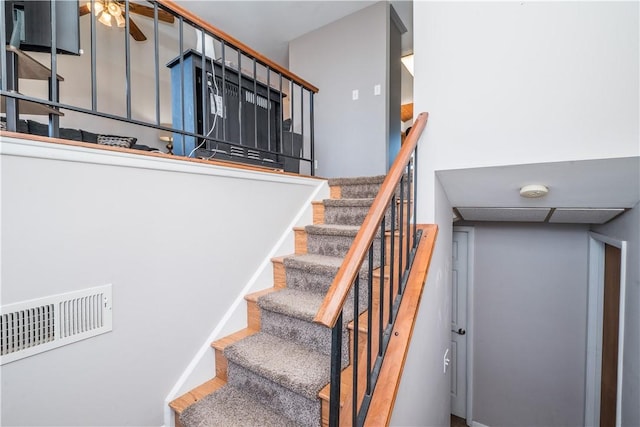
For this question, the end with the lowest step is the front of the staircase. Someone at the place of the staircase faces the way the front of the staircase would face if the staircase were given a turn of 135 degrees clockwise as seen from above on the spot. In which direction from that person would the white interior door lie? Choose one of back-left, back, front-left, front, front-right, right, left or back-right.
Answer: front-right

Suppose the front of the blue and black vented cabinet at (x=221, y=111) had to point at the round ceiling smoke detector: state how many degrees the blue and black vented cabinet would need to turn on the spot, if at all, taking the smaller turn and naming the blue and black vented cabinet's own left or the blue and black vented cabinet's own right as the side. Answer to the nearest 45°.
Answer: approximately 180°

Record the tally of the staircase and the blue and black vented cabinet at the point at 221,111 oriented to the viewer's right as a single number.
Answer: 0

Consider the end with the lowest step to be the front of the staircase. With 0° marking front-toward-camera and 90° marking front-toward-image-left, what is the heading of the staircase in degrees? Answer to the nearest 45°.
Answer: approximately 45°

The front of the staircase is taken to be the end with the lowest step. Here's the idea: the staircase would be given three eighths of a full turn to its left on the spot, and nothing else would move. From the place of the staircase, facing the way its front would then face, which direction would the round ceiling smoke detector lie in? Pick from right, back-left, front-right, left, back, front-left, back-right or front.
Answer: front

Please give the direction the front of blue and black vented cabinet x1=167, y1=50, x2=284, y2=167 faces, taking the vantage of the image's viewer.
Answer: facing away from the viewer and to the left of the viewer

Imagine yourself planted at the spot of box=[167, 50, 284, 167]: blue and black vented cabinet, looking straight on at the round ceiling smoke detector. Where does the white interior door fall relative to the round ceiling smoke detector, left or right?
left
